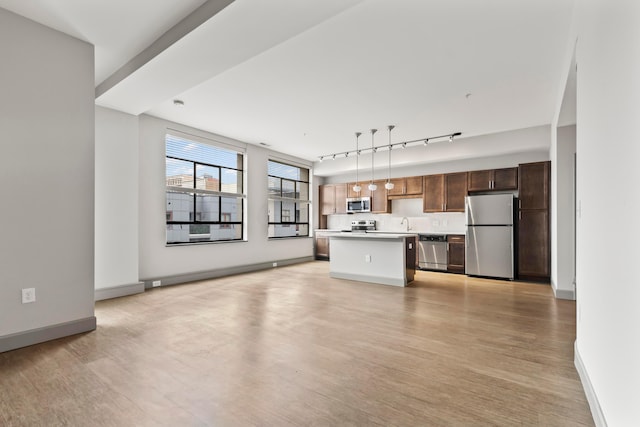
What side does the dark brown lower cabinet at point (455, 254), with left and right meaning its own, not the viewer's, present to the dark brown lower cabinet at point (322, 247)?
right

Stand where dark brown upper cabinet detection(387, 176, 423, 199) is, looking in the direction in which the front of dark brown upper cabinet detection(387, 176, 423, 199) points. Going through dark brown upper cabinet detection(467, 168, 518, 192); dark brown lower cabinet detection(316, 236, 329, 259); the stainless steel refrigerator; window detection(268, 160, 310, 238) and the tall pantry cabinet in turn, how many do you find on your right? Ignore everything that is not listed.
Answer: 2

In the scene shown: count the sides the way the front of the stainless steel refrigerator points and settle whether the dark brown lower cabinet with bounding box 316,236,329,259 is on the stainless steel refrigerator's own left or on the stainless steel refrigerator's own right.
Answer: on the stainless steel refrigerator's own right

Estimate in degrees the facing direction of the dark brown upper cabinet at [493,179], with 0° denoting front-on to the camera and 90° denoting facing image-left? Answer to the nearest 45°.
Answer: approximately 0°
